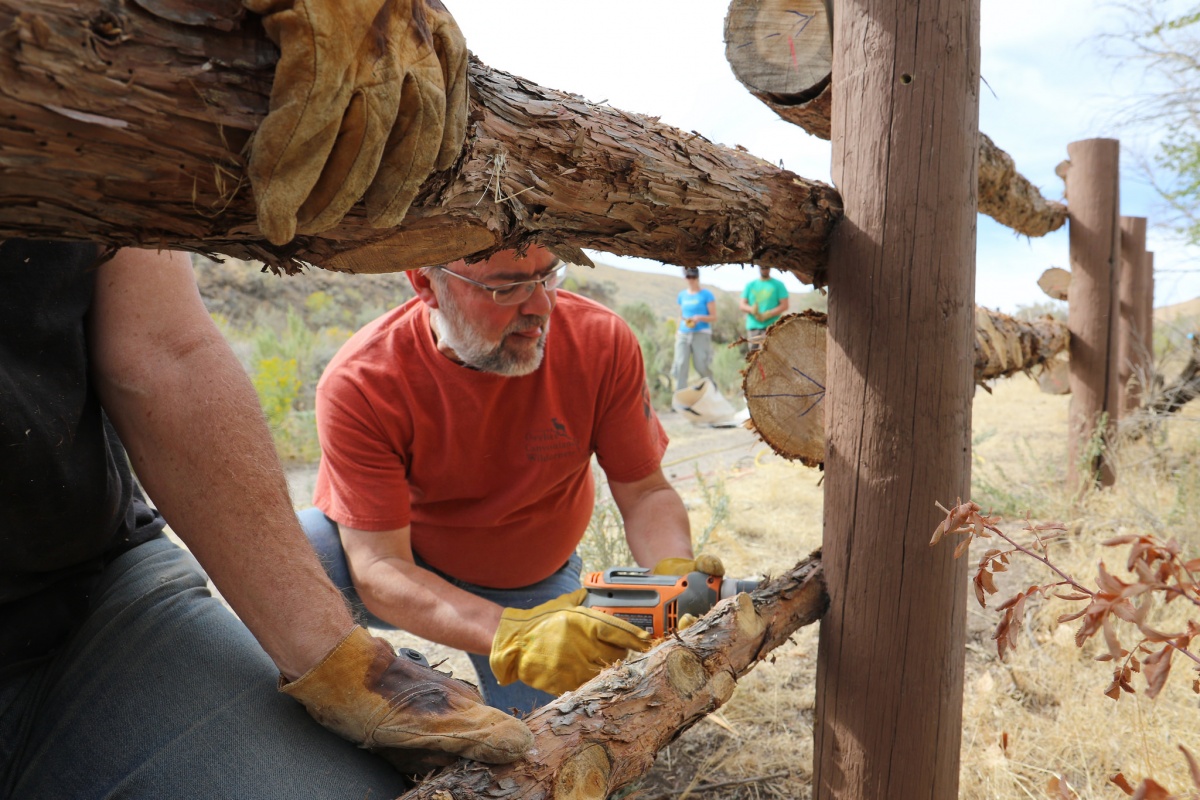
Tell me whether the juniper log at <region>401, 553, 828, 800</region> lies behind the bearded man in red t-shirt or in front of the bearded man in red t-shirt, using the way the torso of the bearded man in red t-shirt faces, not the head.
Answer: in front

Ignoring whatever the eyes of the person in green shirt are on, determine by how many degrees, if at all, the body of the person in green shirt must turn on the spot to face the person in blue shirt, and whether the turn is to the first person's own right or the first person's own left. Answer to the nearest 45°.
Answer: approximately 135° to the first person's own right

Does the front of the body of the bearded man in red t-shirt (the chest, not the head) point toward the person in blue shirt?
no

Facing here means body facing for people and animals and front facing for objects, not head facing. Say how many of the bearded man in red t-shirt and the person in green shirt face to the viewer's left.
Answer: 0

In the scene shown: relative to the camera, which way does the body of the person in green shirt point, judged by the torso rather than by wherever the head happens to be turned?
toward the camera

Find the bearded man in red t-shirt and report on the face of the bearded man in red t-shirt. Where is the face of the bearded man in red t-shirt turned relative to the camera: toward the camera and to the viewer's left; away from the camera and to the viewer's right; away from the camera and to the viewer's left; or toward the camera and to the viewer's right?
toward the camera and to the viewer's right

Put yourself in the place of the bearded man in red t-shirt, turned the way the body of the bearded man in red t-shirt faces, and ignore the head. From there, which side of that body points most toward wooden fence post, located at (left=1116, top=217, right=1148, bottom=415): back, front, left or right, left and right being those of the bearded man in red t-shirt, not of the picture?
left

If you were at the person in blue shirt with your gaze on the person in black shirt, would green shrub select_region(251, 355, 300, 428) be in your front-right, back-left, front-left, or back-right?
front-right

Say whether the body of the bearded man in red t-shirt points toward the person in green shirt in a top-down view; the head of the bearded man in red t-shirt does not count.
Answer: no

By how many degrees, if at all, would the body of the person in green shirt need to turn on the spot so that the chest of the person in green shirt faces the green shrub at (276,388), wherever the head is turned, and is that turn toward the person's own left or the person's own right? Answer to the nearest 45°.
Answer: approximately 45° to the person's own right

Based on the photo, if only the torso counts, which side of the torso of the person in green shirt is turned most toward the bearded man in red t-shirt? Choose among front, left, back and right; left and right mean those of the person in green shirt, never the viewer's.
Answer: front

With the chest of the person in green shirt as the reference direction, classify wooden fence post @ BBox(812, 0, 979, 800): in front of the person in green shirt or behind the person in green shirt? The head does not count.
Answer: in front

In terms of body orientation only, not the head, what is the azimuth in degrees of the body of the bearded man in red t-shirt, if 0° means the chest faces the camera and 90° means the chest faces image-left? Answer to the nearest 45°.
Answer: approximately 315°

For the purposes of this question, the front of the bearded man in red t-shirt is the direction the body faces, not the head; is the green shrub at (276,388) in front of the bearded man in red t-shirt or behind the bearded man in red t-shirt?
behind

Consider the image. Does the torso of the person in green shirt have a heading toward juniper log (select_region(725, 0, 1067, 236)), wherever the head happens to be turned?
yes

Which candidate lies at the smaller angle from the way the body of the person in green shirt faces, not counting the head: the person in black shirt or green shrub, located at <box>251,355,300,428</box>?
the person in black shirt

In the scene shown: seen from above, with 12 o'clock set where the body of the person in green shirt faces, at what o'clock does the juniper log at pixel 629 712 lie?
The juniper log is roughly at 12 o'clock from the person in green shirt.

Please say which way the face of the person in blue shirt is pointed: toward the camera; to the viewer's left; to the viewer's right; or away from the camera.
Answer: toward the camera
